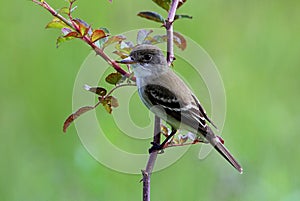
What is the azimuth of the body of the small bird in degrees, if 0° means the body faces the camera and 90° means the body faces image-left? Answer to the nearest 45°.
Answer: approximately 90°

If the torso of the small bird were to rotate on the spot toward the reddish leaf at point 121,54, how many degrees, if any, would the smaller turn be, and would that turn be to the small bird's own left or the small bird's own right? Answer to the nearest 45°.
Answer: approximately 45° to the small bird's own left
